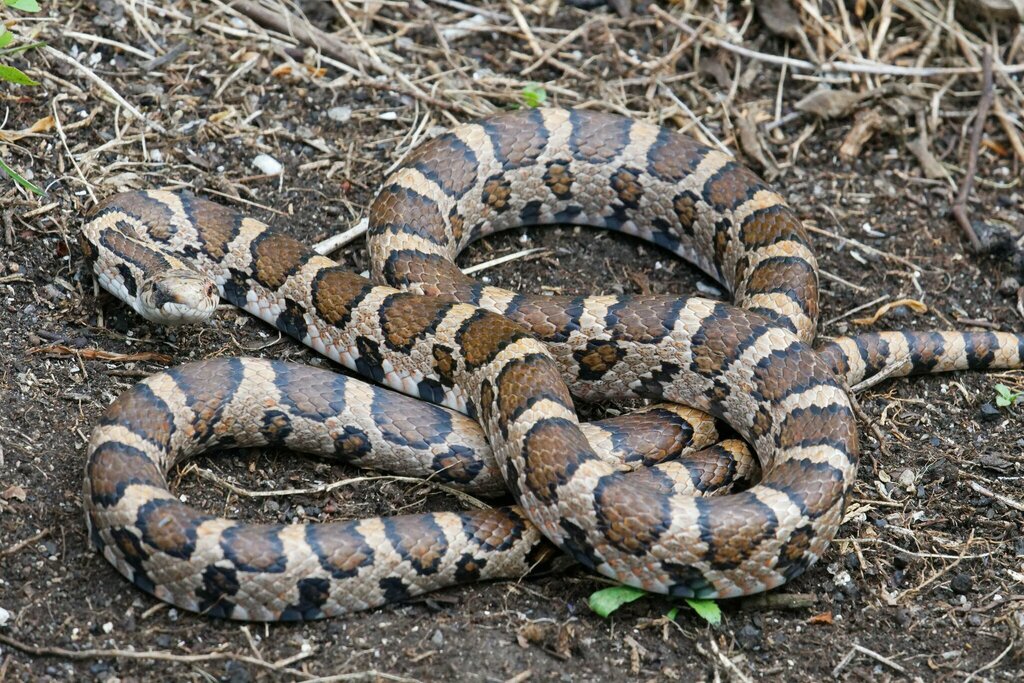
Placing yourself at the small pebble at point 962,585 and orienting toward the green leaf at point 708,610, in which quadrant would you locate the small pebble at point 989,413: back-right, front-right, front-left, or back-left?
back-right

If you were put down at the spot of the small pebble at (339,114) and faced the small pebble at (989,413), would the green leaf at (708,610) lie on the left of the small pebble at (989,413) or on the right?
right

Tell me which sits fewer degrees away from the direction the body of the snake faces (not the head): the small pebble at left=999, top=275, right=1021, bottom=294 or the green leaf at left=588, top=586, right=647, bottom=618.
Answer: the green leaf

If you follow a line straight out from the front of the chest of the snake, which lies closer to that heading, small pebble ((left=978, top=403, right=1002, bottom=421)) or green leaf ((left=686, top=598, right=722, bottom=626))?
the green leaf
